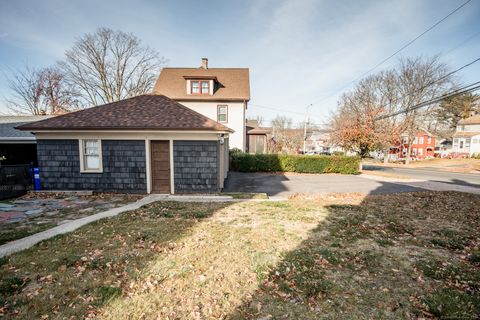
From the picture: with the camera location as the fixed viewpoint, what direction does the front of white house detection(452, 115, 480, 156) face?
facing the viewer and to the left of the viewer

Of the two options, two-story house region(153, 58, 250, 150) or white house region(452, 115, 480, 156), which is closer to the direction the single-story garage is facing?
the white house

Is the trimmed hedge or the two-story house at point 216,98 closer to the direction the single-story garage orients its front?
the trimmed hedge

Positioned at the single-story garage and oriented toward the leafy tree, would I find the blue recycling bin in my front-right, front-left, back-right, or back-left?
back-left
